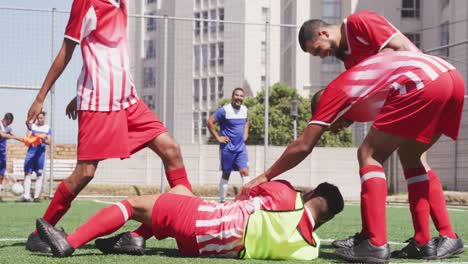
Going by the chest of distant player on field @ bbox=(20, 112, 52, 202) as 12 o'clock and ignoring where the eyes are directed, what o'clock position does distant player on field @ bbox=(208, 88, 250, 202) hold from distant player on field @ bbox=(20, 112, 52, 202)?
distant player on field @ bbox=(208, 88, 250, 202) is roughly at 10 o'clock from distant player on field @ bbox=(20, 112, 52, 202).

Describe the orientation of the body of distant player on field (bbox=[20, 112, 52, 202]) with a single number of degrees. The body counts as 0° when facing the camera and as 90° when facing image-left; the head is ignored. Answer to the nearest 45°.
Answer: approximately 0°
